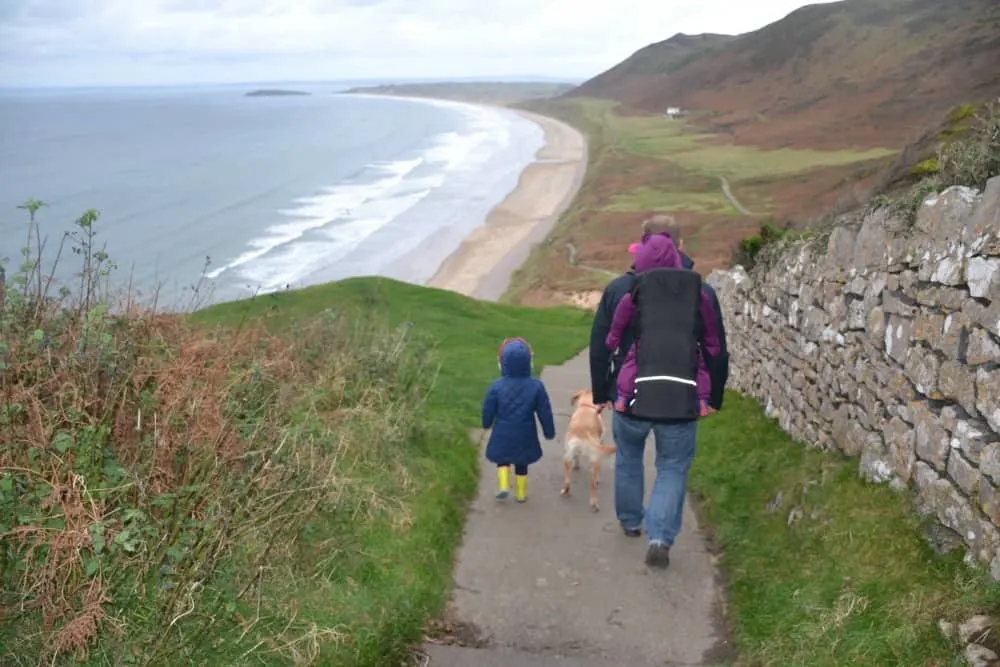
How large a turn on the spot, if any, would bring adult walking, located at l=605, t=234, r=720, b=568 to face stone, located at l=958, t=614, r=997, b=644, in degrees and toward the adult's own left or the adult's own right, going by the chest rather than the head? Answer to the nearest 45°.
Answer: approximately 135° to the adult's own right

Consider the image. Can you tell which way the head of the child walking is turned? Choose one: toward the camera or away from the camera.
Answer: away from the camera

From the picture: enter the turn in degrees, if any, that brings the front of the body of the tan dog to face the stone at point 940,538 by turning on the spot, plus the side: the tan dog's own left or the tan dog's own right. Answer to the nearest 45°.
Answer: approximately 135° to the tan dog's own right

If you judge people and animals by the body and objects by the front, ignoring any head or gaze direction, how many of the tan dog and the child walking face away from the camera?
2

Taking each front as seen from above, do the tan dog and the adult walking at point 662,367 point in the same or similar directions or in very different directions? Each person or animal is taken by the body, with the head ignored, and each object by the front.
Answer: same or similar directions

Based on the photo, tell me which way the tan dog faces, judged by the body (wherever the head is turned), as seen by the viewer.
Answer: away from the camera

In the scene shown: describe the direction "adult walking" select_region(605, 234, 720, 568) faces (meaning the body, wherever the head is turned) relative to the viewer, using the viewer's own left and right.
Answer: facing away from the viewer

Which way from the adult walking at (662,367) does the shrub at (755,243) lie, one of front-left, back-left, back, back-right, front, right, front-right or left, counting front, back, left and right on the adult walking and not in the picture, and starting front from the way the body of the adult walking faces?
front

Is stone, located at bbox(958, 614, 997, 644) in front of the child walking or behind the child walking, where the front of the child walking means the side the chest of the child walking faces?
behind

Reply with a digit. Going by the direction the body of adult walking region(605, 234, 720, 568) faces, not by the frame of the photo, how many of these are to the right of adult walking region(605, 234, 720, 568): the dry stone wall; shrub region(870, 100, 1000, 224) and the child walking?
2

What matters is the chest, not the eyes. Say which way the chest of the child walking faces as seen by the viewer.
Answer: away from the camera

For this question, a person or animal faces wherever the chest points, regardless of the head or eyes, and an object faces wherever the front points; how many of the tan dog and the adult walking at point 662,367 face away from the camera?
2

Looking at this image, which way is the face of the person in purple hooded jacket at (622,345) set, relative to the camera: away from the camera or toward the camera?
away from the camera

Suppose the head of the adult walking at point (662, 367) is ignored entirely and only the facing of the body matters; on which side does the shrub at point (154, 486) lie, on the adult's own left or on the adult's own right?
on the adult's own left
